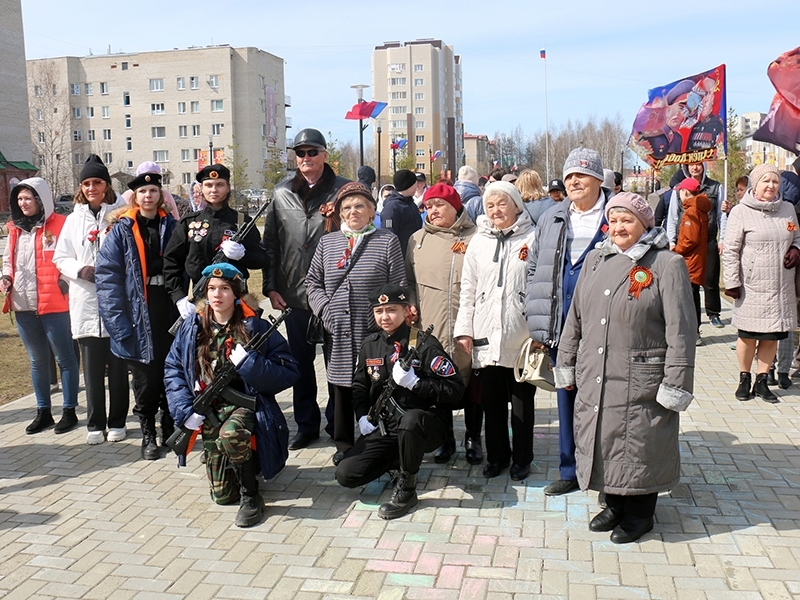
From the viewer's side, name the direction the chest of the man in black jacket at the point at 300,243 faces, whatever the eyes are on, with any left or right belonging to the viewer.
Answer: facing the viewer

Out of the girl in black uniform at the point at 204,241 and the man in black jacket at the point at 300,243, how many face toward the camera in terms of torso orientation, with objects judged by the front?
2

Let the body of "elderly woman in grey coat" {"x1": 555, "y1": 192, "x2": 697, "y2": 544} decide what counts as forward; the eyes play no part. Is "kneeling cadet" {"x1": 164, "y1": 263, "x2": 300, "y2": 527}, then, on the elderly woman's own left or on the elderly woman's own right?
on the elderly woman's own right

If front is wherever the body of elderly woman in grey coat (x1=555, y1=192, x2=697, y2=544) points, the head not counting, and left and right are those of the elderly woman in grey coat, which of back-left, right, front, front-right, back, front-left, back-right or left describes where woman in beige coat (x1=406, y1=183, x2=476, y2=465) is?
right

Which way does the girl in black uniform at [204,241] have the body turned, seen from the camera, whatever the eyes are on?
toward the camera

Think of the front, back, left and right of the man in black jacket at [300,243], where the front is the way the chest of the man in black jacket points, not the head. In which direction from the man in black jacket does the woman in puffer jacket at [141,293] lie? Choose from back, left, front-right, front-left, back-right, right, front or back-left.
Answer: right

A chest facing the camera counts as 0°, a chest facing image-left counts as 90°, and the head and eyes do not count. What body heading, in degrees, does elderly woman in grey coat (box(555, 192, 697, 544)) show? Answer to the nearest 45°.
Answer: approximately 45°

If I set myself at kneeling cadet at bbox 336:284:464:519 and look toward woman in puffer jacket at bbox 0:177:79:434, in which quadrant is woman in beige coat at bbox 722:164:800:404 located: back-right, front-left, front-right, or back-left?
back-right

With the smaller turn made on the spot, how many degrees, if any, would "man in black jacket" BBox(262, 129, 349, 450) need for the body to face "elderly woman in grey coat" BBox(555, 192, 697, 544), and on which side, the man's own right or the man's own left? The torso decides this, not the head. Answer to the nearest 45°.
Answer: approximately 45° to the man's own left

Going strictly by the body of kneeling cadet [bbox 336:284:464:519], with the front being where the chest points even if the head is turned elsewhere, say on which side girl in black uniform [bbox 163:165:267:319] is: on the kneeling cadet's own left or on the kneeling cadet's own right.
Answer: on the kneeling cadet's own right

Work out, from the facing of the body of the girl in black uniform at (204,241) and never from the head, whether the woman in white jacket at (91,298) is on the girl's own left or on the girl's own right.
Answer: on the girl's own right
